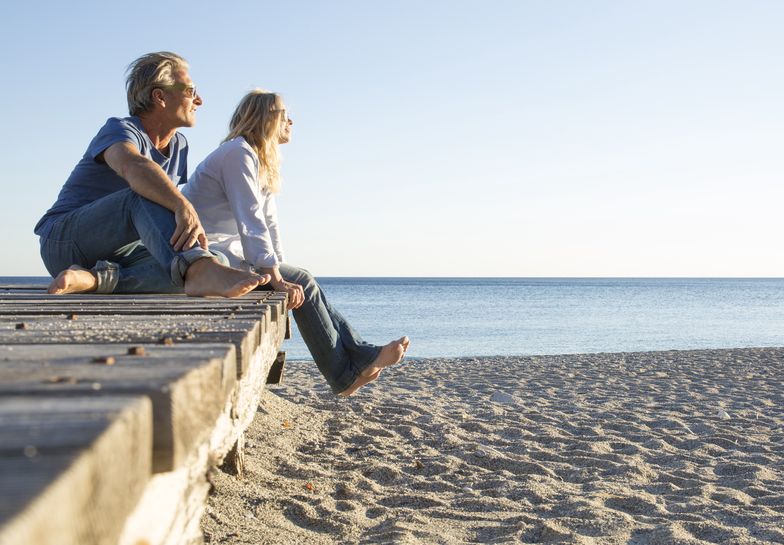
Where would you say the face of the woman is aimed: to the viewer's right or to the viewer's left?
to the viewer's right

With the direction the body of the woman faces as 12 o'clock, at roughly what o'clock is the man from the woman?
The man is roughly at 5 o'clock from the woman.

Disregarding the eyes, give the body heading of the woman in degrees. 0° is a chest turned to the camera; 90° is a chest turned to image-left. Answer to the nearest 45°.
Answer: approximately 270°

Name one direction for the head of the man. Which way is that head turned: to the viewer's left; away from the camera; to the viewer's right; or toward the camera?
to the viewer's right
